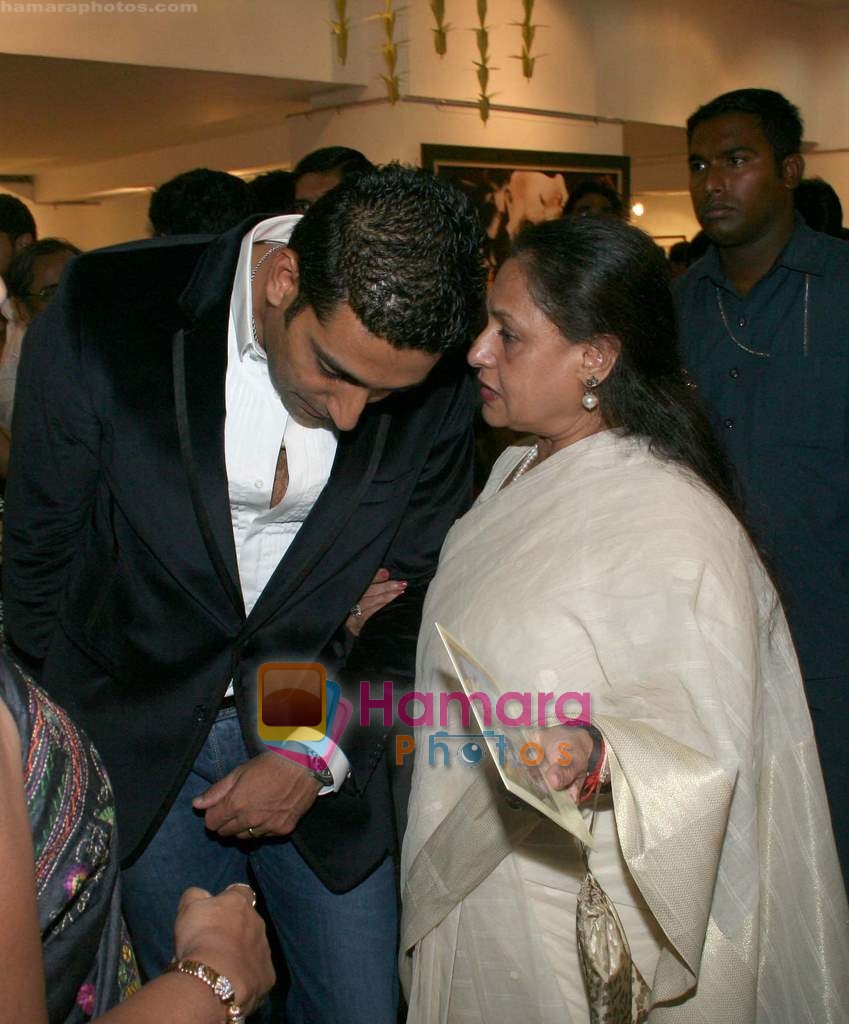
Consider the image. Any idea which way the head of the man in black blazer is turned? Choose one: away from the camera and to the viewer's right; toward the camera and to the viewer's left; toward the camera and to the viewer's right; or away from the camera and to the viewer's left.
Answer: toward the camera and to the viewer's right

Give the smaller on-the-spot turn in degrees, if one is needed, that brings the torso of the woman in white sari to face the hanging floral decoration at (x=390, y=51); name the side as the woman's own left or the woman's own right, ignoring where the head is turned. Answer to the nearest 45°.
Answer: approximately 90° to the woman's own right

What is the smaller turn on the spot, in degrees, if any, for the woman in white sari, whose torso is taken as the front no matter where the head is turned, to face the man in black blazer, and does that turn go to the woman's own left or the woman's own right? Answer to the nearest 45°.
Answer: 0° — they already face them

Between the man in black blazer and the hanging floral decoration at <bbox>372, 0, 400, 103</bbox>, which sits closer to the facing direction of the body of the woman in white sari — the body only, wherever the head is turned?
the man in black blazer

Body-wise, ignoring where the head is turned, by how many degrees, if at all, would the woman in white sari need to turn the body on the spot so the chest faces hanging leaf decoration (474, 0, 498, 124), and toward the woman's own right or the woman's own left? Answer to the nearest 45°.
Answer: approximately 90° to the woman's own right

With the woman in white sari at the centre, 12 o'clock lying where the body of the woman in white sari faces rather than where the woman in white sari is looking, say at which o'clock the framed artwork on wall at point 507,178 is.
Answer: The framed artwork on wall is roughly at 3 o'clock from the woman in white sari.

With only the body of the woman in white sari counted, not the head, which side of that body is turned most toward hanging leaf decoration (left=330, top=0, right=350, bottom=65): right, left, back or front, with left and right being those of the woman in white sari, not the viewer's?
right

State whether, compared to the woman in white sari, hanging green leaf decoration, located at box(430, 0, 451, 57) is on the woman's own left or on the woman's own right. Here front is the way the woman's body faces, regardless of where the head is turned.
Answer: on the woman's own right

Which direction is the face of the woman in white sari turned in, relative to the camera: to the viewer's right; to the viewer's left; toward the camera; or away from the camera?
to the viewer's left

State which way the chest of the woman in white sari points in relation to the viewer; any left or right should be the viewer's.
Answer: facing to the left of the viewer
